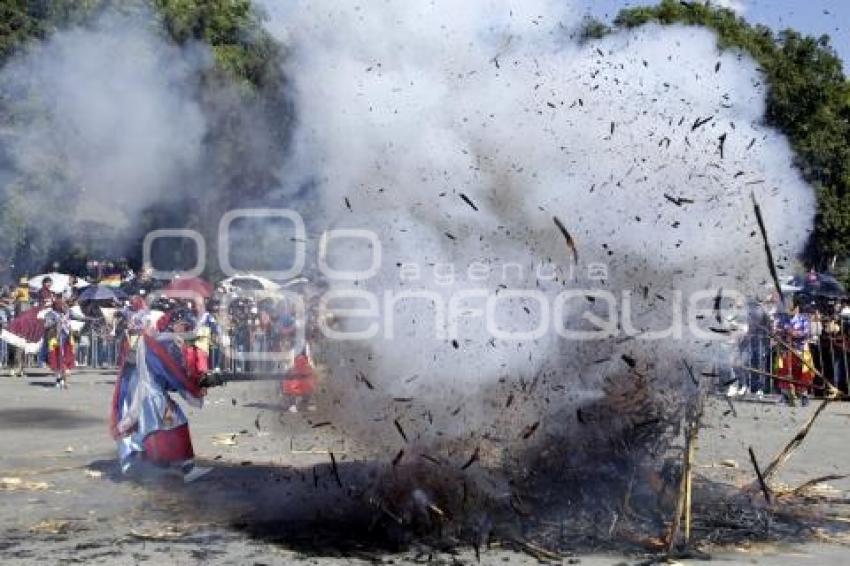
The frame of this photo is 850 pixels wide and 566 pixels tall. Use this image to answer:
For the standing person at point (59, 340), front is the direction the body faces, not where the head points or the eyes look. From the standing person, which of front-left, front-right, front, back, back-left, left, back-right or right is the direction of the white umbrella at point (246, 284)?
left

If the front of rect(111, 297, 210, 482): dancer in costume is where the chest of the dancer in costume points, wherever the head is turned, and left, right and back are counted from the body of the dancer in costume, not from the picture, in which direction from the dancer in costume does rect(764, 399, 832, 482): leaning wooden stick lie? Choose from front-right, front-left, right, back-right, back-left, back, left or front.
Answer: front-right

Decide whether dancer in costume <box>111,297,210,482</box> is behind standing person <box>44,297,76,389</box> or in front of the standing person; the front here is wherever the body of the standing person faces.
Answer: in front

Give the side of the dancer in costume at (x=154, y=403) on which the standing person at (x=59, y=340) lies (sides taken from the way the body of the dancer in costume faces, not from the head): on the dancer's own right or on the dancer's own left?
on the dancer's own left

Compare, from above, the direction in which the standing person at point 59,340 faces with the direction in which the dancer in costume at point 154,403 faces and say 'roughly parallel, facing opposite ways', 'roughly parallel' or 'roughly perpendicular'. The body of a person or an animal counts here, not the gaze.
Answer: roughly perpendicular

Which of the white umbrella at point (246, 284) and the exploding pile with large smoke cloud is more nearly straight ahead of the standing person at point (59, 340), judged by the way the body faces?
the exploding pile with large smoke cloud

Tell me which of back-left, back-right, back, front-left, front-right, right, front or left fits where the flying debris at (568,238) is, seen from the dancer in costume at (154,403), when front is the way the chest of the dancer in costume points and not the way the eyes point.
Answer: front-right

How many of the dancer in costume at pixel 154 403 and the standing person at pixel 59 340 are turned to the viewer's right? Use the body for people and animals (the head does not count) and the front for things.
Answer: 1

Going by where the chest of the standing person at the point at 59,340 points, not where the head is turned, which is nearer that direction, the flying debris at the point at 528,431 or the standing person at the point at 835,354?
the flying debris

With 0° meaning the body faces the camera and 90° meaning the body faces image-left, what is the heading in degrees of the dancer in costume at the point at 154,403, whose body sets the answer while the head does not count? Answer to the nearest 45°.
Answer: approximately 270°

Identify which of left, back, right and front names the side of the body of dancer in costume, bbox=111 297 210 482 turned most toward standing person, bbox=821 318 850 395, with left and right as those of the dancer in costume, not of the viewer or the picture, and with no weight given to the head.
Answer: front

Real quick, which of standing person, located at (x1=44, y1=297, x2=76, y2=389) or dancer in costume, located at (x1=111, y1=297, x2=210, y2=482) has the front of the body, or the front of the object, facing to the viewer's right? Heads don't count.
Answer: the dancer in costume
